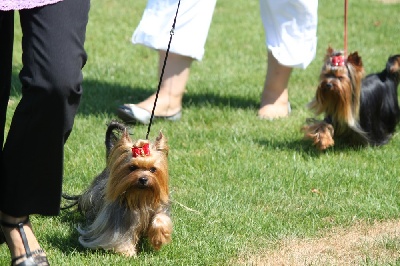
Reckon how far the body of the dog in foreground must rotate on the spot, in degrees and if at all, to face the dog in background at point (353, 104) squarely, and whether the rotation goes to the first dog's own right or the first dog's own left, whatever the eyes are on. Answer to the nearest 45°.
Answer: approximately 90° to the first dog's own left

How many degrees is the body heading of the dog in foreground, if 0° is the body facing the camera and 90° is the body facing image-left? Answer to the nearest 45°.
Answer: approximately 315°

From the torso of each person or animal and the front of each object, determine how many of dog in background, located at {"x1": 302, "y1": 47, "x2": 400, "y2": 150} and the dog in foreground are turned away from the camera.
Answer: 0

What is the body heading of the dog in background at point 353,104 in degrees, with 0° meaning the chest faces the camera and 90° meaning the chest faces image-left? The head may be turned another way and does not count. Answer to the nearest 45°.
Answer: approximately 45°

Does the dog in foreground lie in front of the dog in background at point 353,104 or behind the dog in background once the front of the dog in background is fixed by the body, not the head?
in front

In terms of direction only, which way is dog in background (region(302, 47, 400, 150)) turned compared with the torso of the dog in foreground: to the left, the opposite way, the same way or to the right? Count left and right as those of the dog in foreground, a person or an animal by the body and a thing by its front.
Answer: to the right
